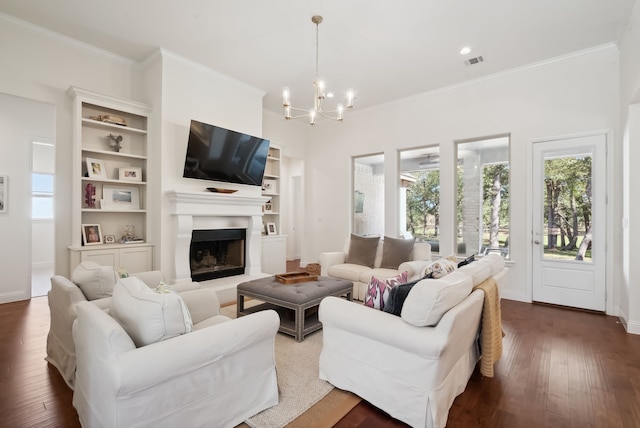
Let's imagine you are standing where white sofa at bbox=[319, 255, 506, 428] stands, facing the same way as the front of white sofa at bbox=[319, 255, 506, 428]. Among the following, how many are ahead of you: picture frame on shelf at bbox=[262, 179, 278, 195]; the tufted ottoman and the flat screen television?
3

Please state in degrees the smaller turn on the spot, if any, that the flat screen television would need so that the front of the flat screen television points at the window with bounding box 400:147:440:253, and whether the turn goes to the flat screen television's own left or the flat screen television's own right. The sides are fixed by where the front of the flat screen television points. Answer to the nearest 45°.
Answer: approximately 45° to the flat screen television's own left

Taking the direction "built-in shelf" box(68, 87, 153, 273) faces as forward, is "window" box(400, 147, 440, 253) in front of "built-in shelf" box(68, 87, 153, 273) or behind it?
in front

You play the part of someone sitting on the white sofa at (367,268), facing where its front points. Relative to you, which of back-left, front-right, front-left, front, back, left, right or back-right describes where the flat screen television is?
front-right

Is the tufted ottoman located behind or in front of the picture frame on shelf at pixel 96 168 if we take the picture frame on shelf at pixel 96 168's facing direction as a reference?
in front

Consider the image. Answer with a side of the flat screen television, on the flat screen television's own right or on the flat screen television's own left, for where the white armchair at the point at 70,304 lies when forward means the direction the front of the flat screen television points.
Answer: on the flat screen television's own right

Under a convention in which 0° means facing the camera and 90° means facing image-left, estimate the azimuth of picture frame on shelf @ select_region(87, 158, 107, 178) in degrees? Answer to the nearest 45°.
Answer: approximately 315°

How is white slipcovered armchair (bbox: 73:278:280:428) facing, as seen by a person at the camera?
facing away from the viewer and to the right of the viewer

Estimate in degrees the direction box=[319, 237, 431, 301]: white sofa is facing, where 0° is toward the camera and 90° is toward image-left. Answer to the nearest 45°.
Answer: approximately 45°

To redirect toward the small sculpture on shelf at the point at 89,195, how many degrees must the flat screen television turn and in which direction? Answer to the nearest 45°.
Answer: approximately 135° to its right

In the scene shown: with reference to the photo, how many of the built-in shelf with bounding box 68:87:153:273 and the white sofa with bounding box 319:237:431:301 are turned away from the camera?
0

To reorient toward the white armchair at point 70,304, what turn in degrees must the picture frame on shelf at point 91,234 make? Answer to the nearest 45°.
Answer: approximately 45° to its right

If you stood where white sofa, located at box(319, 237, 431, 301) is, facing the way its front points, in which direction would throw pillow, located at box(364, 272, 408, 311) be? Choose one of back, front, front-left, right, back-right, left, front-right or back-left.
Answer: front-left

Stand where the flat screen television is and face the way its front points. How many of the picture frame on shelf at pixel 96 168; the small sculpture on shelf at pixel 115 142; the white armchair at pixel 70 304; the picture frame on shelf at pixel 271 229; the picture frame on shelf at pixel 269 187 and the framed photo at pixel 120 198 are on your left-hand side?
2
